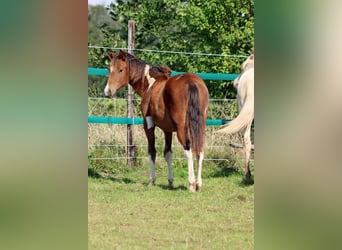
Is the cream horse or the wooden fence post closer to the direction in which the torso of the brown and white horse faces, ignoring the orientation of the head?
the wooden fence post

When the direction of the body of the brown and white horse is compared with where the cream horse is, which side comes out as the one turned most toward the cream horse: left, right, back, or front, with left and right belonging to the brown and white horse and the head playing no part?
right

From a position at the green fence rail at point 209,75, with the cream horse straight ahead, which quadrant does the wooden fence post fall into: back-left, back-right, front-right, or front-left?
back-right

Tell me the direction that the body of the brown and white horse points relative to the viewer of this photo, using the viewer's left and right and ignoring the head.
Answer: facing away from the viewer and to the left of the viewer

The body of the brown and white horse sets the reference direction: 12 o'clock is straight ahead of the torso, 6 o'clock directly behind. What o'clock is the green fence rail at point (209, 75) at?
The green fence rail is roughly at 3 o'clock from the brown and white horse.
